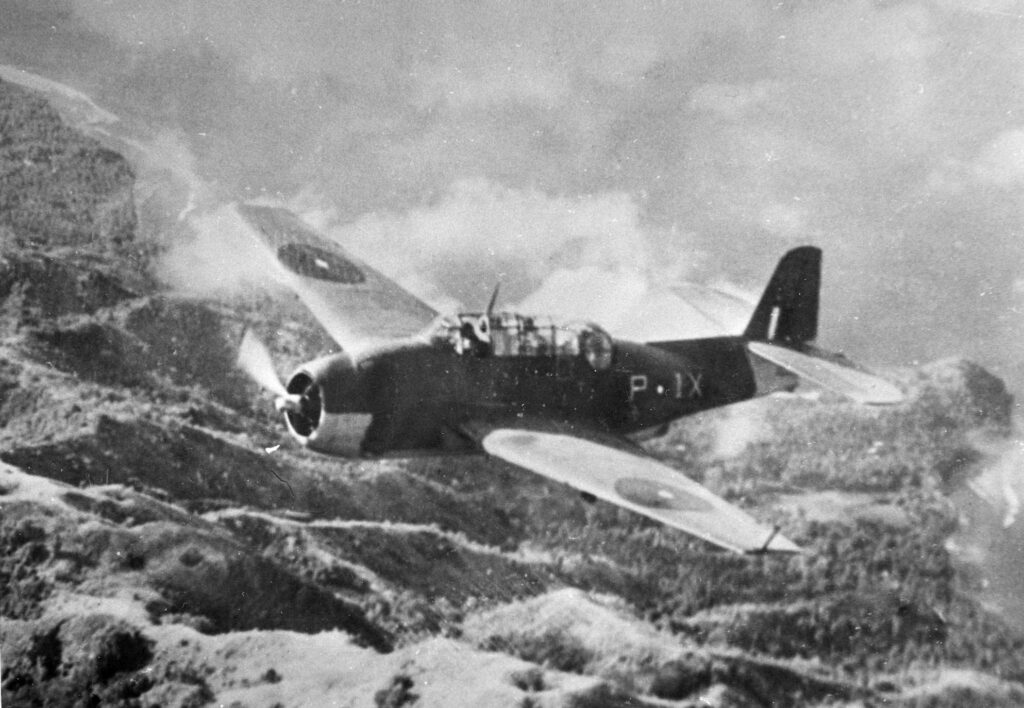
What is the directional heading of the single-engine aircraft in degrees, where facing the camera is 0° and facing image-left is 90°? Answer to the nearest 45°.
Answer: approximately 45°
